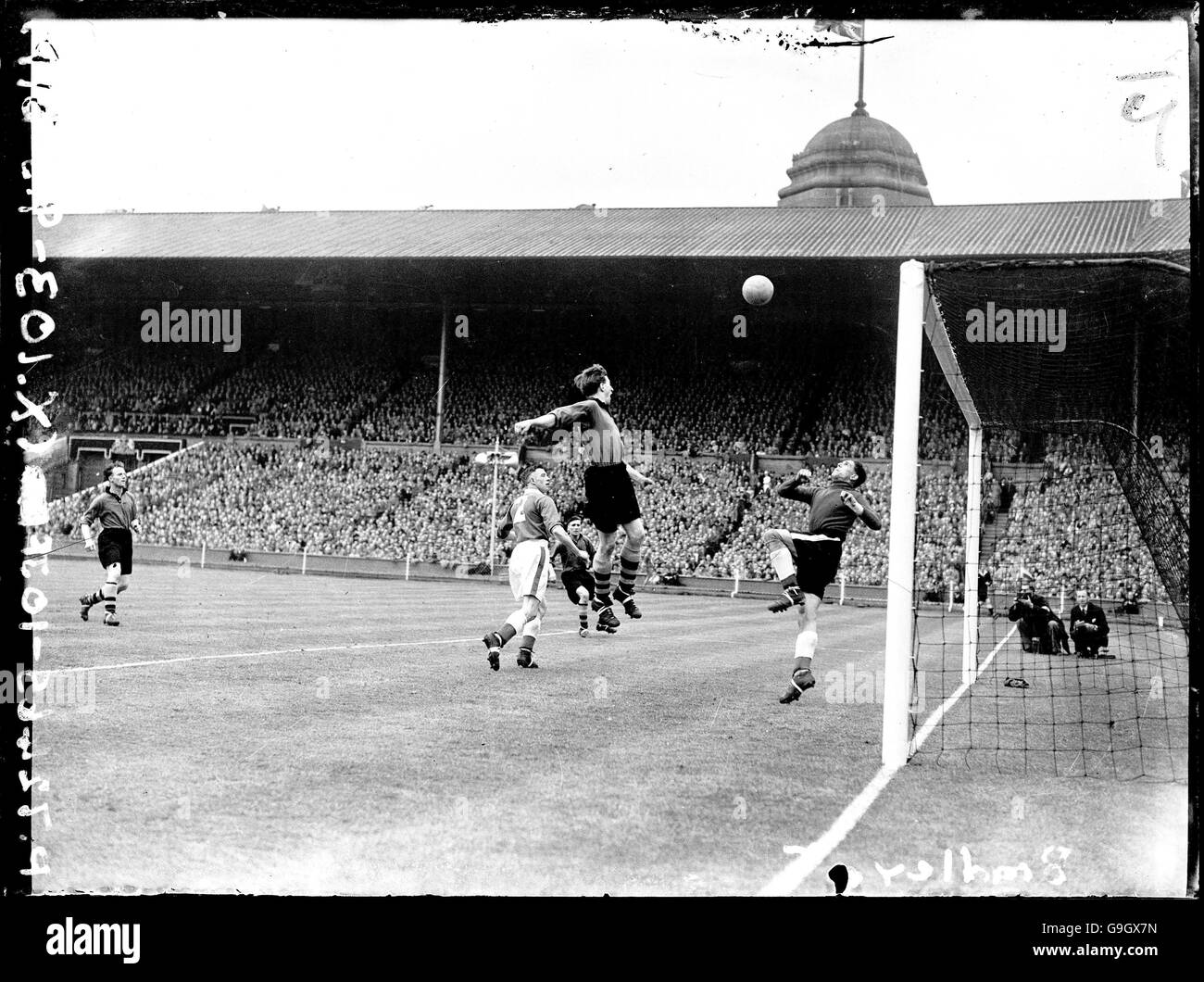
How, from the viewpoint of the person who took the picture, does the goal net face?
facing to the left of the viewer

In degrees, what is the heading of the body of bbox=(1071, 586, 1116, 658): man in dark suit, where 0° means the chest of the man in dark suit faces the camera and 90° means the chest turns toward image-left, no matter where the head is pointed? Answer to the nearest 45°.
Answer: approximately 0°

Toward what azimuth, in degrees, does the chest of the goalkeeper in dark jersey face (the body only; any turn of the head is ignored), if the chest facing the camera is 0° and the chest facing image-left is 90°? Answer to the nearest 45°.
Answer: approximately 45°

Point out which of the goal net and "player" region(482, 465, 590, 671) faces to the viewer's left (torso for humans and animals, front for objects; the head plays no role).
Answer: the goal net

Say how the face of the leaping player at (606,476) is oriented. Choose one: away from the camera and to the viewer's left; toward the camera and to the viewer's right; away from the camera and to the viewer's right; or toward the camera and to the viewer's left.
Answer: away from the camera and to the viewer's right

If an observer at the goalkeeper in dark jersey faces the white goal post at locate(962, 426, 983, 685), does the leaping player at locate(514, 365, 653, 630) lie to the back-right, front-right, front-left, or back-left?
back-left

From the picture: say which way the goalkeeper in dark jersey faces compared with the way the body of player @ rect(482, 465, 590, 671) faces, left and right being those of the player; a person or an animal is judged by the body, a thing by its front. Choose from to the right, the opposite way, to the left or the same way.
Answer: the opposite way

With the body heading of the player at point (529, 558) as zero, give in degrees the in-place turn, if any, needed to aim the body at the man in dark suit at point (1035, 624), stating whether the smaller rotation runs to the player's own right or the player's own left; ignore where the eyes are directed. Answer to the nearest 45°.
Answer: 0° — they already face them

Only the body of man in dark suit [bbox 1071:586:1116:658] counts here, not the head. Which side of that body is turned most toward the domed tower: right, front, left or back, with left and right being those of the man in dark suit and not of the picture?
back

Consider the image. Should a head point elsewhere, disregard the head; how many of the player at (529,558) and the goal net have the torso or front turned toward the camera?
0

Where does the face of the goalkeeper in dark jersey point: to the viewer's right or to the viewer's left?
to the viewer's left
